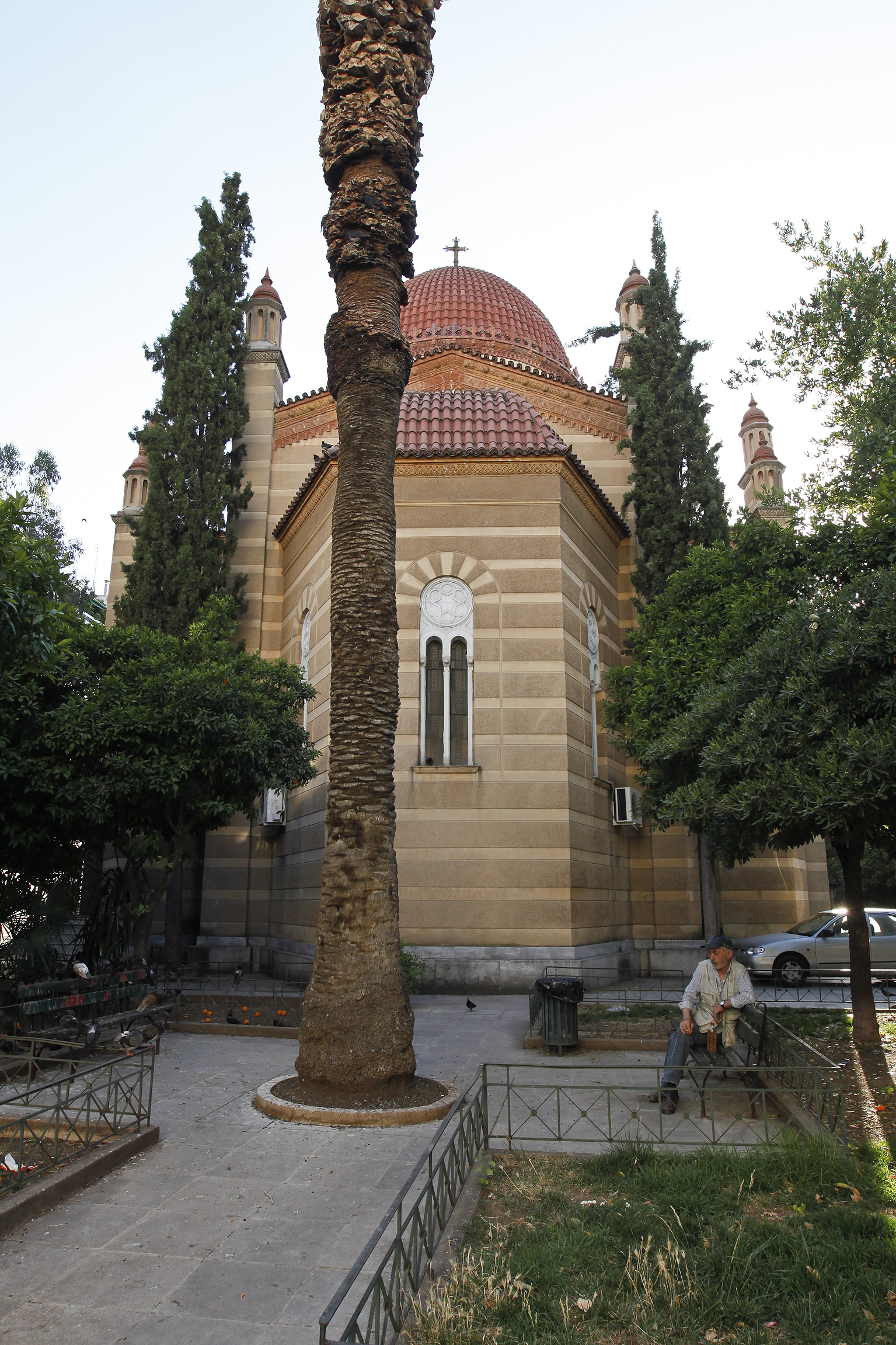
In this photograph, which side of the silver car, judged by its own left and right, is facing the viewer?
left

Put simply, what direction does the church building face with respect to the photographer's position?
facing away from the viewer

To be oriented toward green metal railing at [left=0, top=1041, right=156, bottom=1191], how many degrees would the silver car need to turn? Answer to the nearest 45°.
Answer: approximately 90° to its left

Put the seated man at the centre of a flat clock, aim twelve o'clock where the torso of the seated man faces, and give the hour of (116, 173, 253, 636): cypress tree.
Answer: The cypress tree is roughly at 3 o'clock from the seated man.

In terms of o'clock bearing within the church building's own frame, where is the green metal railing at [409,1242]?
The green metal railing is roughly at 6 o'clock from the church building.

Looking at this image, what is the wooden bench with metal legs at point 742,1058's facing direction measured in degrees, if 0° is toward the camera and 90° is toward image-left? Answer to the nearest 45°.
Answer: approximately 90°

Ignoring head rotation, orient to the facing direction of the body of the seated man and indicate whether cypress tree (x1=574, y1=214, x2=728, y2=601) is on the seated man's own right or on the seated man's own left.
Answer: on the seated man's own right

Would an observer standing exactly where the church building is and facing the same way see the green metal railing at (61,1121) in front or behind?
behind
